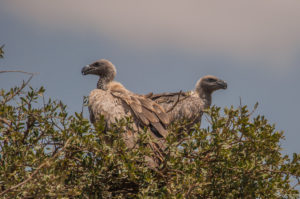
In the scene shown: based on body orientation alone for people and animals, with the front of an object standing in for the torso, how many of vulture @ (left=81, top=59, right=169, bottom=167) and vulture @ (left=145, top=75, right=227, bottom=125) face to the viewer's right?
1

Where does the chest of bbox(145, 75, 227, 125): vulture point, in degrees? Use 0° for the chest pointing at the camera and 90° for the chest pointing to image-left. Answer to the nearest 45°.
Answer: approximately 270°

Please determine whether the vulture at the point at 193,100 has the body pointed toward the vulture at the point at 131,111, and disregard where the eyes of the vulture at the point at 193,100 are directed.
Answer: no

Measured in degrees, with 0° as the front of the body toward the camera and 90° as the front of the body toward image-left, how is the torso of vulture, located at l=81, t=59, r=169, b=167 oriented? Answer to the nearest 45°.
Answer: approximately 90°
